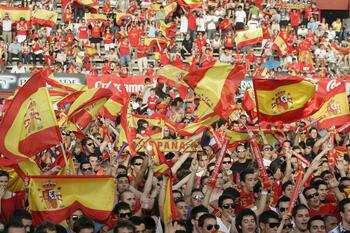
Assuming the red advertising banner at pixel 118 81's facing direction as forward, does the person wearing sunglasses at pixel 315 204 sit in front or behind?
in front

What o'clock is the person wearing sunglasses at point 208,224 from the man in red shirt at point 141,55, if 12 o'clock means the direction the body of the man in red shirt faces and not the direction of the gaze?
The person wearing sunglasses is roughly at 12 o'clock from the man in red shirt.

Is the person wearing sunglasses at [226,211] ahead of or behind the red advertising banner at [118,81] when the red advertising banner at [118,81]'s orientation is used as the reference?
ahead

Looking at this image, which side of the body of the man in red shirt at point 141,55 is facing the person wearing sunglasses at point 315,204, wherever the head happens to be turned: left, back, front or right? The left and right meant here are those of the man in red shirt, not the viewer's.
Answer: front

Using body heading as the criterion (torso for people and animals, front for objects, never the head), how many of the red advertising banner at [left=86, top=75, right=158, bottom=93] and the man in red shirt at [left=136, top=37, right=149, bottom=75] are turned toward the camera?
2

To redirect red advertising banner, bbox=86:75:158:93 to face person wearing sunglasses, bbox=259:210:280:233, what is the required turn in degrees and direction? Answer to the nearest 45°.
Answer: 0° — it already faces them

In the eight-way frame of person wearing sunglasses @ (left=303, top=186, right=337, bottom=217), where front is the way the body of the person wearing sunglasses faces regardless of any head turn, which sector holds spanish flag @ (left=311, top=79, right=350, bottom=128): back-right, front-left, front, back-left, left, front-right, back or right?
back-left

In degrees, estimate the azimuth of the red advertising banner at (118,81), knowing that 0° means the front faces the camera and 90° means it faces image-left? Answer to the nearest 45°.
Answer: approximately 0°

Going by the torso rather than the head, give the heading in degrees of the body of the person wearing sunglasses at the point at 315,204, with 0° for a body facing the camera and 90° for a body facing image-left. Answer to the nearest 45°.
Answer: approximately 315°

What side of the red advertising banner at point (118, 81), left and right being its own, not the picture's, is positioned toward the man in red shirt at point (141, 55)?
back

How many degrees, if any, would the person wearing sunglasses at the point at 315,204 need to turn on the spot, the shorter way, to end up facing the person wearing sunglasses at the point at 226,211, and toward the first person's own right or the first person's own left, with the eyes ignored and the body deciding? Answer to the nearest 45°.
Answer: approximately 90° to the first person's own right
